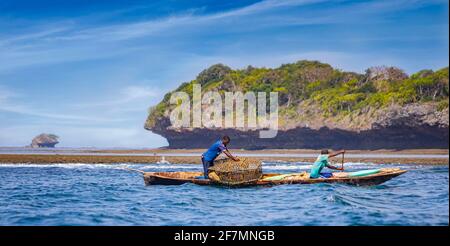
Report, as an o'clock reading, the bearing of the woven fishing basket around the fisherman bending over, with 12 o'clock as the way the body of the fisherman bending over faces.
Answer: The woven fishing basket is roughly at 1 o'clock from the fisherman bending over.

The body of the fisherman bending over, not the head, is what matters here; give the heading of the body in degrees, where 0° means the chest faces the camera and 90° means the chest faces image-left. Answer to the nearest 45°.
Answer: approximately 270°
